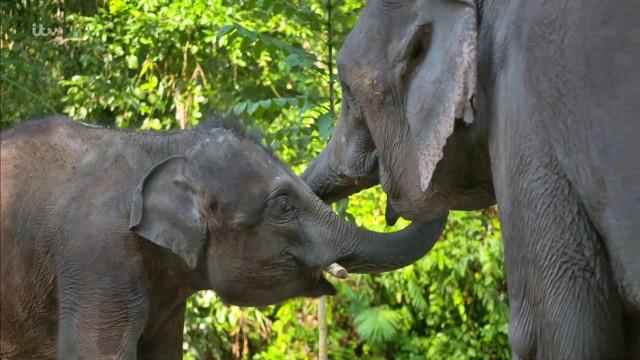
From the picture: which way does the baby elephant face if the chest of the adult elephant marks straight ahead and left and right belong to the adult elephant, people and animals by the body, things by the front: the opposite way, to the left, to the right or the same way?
the opposite way

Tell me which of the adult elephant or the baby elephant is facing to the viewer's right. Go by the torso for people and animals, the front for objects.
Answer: the baby elephant

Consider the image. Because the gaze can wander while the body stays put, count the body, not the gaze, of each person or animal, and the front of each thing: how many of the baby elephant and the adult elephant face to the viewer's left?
1

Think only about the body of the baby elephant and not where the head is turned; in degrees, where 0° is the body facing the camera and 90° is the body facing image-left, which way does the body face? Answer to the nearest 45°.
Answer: approximately 270°

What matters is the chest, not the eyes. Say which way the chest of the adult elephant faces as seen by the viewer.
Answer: to the viewer's left

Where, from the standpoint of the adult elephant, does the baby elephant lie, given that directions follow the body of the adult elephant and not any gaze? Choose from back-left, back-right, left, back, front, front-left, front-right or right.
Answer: front-right

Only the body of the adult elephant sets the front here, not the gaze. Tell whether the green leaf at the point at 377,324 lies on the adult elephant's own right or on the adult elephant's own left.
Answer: on the adult elephant's own right
